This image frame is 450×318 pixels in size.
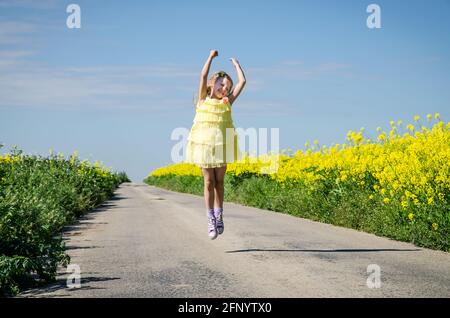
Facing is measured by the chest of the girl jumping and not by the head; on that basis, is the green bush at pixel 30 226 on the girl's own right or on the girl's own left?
on the girl's own right

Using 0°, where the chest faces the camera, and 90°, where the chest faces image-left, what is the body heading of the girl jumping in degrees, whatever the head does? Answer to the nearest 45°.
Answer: approximately 0°
